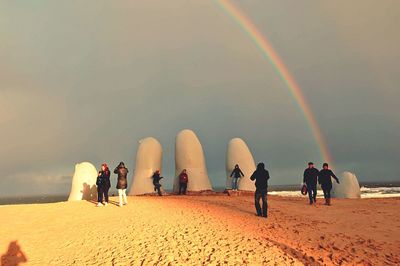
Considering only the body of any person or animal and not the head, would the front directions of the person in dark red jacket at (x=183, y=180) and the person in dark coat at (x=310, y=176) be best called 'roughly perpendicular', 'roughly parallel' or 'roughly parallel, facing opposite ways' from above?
roughly parallel

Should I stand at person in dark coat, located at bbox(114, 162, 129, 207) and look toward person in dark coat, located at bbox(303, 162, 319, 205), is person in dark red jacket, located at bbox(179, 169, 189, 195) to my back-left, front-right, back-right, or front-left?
front-left

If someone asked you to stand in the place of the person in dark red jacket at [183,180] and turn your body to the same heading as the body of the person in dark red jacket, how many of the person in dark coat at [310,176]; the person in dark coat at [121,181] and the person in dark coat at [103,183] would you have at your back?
0

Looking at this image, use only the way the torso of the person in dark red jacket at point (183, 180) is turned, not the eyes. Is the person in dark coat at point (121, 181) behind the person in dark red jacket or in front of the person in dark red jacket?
in front

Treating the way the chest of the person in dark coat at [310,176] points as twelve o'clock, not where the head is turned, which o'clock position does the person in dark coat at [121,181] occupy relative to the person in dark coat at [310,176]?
the person in dark coat at [121,181] is roughly at 2 o'clock from the person in dark coat at [310,176].

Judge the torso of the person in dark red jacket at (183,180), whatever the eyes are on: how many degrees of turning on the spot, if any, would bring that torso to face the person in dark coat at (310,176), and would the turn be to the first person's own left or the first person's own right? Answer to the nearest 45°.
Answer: approximately 45° to the first person's own left

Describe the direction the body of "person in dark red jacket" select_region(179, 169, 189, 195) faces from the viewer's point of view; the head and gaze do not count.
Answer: toward the camera

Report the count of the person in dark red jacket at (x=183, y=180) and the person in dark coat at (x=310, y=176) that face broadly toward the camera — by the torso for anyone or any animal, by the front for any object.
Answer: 2

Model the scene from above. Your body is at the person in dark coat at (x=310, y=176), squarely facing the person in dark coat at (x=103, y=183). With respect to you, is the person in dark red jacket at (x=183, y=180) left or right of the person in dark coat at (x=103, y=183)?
right

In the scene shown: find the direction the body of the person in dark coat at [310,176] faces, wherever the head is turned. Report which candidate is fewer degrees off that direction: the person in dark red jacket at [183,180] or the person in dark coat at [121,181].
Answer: the person in dark coat

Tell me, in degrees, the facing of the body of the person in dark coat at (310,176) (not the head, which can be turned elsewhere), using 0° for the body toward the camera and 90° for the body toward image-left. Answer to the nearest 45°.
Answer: approximately 0°
